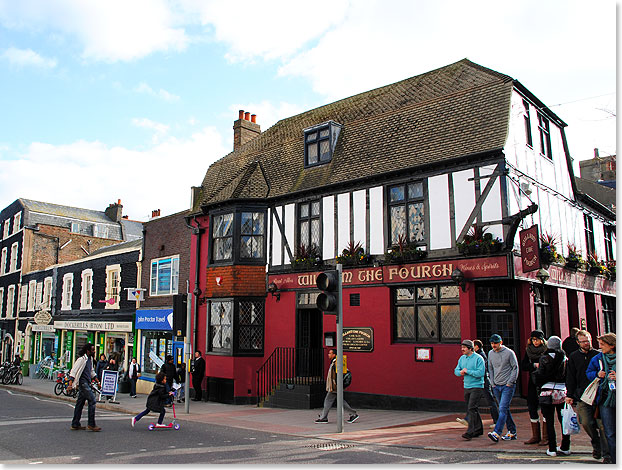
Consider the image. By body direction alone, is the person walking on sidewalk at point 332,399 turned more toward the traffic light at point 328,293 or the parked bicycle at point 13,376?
the parked bicycle

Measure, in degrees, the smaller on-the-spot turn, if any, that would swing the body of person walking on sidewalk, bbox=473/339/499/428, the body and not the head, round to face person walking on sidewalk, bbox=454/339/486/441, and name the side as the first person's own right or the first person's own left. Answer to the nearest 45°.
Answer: approximately 90° to the first person's own left

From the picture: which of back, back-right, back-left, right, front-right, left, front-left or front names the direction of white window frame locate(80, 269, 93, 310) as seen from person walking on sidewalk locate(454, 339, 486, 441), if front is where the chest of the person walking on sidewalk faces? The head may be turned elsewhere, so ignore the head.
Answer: right

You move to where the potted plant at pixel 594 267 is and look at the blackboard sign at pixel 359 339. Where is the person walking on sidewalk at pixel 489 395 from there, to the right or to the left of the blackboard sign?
left

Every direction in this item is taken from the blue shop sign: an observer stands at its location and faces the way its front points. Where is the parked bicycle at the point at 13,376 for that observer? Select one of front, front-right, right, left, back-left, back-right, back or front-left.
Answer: right

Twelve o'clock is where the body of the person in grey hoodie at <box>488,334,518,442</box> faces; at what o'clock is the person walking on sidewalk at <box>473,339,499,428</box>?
The person walking on sidewalk is roughly at 4 o'clock from the person in grey hoodie.

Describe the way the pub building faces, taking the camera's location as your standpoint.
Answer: facing the viewer and to the left of the viewer

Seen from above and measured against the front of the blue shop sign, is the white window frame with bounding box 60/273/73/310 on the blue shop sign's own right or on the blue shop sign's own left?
on the blue shop sign's own right

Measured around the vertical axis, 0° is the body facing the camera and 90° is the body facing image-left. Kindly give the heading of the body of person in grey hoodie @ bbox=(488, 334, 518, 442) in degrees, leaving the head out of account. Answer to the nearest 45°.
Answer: approximately 45°

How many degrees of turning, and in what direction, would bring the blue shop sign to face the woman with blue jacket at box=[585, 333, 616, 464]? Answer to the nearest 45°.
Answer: approximately 45° to its left

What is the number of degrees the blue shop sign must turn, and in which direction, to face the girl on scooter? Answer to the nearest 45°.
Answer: approximately 45° to its left
